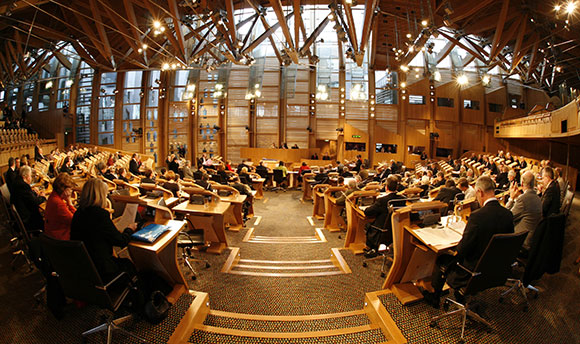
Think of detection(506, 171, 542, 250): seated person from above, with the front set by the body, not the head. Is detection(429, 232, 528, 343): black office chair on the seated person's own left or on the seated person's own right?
on the seated person's own left

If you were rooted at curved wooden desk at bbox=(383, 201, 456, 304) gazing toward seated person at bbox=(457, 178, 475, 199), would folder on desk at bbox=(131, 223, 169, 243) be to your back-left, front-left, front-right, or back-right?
back-left

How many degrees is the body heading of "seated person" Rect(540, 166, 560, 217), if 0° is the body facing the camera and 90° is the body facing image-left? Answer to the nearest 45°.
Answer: approximately 90°

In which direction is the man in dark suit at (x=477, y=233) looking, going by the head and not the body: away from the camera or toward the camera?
away from the camera

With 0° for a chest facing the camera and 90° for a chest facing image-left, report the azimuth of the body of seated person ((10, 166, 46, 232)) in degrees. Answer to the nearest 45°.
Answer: approximately 225°

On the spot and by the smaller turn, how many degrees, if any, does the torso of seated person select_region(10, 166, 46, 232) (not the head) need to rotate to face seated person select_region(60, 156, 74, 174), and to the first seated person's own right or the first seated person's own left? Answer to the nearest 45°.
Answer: approximately 45° to the first seated person's own left
